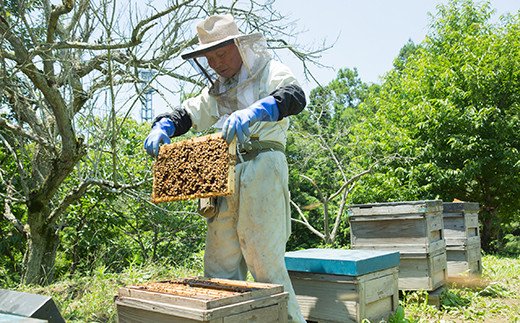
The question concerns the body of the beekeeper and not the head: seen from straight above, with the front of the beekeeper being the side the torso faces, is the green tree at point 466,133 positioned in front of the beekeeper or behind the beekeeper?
behind

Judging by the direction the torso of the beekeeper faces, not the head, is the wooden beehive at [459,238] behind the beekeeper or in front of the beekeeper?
behind

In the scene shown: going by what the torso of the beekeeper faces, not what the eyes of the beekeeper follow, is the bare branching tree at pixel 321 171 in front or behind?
behind

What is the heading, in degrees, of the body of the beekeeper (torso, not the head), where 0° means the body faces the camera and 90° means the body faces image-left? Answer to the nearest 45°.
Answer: approximately 45°

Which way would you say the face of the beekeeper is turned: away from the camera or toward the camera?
toward the camera
